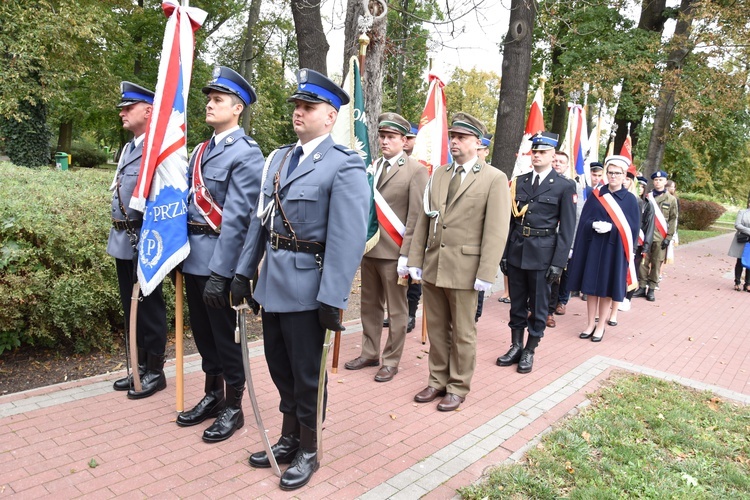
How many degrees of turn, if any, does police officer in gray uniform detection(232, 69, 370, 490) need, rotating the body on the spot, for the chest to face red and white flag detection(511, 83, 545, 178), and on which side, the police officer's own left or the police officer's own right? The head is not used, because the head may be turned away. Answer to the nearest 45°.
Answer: approximately 180°

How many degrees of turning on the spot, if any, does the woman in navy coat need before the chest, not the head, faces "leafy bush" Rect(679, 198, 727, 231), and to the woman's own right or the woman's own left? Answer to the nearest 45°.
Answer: approximately 180°

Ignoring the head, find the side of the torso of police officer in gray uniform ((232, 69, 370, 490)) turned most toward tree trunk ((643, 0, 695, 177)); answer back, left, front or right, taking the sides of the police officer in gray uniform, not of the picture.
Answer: back

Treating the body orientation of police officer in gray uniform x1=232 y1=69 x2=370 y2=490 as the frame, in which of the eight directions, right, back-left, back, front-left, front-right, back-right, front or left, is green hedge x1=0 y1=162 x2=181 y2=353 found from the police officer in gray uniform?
right

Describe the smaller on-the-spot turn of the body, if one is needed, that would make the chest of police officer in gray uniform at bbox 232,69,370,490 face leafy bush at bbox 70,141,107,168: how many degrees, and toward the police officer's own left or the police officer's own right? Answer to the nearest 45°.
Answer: approximately 135° to the police officer's own right

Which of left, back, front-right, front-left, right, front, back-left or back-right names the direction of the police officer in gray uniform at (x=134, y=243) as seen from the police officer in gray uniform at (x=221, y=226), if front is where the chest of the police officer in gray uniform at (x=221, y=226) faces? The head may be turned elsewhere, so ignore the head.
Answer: right

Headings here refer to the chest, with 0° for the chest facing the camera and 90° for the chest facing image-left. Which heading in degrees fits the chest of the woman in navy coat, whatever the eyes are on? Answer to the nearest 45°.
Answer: approximately 0°

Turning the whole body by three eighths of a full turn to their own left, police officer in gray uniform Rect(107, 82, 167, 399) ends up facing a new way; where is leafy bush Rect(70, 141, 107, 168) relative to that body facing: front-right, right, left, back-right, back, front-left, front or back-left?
left

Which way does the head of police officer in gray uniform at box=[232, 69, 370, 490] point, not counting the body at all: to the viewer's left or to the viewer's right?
to the viewer's left

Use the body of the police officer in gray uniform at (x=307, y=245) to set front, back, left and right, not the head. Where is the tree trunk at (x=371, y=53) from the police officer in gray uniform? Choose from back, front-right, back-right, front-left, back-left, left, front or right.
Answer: back-right
